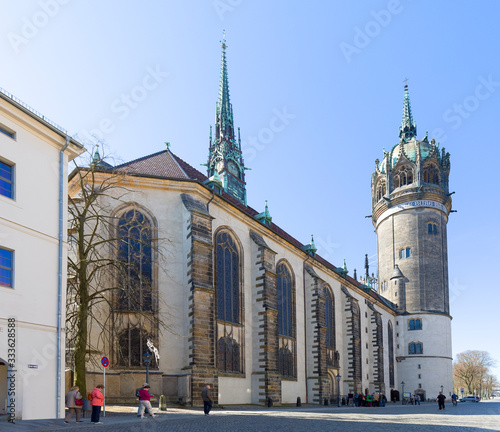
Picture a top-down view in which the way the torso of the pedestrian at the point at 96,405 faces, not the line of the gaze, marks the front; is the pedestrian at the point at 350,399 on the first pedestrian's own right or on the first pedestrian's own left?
on the first pedestrian's own left

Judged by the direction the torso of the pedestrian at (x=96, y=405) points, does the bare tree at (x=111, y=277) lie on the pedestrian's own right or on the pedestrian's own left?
on the pedestrian's own left

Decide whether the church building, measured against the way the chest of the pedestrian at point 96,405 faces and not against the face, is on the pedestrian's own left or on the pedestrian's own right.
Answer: on the pedestrian's own left

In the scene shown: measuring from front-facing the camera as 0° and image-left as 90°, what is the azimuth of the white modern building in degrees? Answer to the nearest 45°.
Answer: approximately 315°

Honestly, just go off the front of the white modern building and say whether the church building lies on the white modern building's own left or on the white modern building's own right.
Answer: on the white modern building's own left

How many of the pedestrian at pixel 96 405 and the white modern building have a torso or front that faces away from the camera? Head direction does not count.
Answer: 0

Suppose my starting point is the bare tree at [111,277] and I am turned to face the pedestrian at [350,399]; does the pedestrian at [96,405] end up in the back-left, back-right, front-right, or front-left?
back-right
